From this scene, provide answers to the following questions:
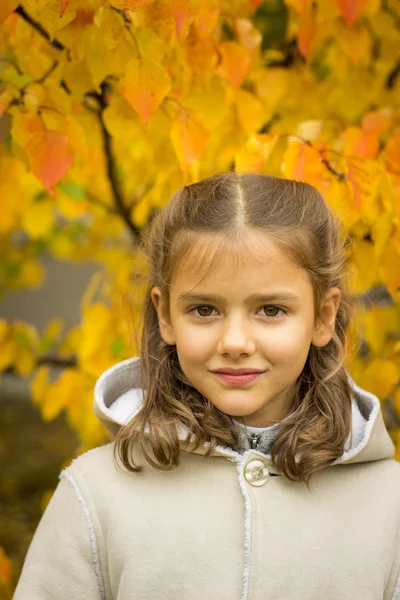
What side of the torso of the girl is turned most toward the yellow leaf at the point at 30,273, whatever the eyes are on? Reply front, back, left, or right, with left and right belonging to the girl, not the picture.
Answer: back

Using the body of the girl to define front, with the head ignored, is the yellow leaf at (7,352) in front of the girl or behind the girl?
behind

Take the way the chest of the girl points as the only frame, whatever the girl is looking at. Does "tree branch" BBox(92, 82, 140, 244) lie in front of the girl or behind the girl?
behind

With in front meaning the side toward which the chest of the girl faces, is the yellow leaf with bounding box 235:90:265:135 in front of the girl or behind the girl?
behind

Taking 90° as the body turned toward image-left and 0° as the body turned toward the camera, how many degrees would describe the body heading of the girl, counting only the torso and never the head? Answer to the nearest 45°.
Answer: approximately 0°
